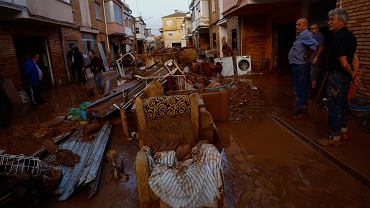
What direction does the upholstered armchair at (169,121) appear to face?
toward the camera

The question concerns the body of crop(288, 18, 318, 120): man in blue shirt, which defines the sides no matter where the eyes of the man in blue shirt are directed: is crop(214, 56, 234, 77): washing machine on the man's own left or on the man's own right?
on the man's own right

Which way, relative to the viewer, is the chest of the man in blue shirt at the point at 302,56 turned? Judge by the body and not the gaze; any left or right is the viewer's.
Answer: facing to the left of the viewer

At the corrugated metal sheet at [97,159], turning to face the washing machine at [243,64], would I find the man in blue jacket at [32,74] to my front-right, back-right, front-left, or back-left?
front-left

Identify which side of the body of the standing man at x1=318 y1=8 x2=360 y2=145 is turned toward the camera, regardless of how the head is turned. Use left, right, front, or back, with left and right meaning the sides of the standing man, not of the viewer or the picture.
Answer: left

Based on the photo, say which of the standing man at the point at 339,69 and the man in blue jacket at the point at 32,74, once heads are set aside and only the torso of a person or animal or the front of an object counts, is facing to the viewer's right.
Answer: the man in blue jacket

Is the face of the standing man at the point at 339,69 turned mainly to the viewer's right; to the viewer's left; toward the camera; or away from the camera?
to the viewer's left

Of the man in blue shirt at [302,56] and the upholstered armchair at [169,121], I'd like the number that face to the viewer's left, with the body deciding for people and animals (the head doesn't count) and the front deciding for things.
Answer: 1

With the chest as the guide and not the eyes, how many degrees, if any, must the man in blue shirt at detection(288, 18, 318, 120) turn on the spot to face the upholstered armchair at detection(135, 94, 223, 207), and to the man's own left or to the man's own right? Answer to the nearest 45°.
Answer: approximately 45° to the man's own left

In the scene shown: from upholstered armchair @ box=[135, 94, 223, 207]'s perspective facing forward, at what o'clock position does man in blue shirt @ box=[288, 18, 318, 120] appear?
The man in blue shirt is roughly at 8 o'clock from the upholstered armchair.

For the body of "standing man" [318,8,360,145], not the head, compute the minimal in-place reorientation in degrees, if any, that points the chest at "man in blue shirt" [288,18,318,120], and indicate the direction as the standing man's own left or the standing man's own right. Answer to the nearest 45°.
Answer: approximately 45° to the standing man's own right

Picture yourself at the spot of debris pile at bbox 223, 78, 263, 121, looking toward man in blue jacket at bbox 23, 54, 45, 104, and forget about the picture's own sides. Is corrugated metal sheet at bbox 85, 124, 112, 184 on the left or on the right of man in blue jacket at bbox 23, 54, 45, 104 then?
left
